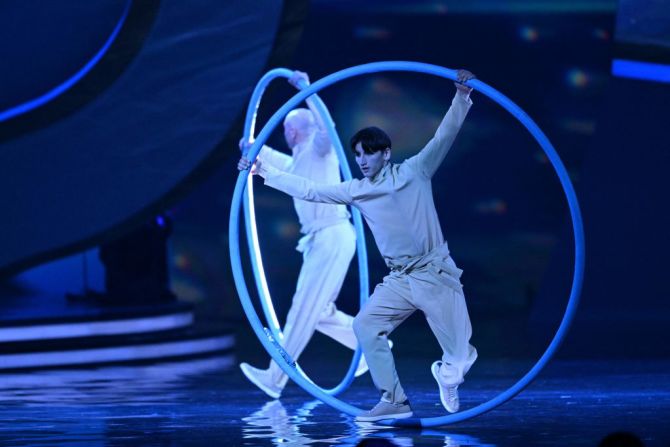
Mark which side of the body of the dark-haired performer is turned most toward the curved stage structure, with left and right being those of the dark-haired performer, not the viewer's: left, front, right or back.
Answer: right

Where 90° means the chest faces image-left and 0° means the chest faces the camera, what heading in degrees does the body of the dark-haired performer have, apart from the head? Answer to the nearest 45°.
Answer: approximately 45°

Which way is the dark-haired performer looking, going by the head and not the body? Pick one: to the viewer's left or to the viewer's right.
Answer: to the viewer's left
